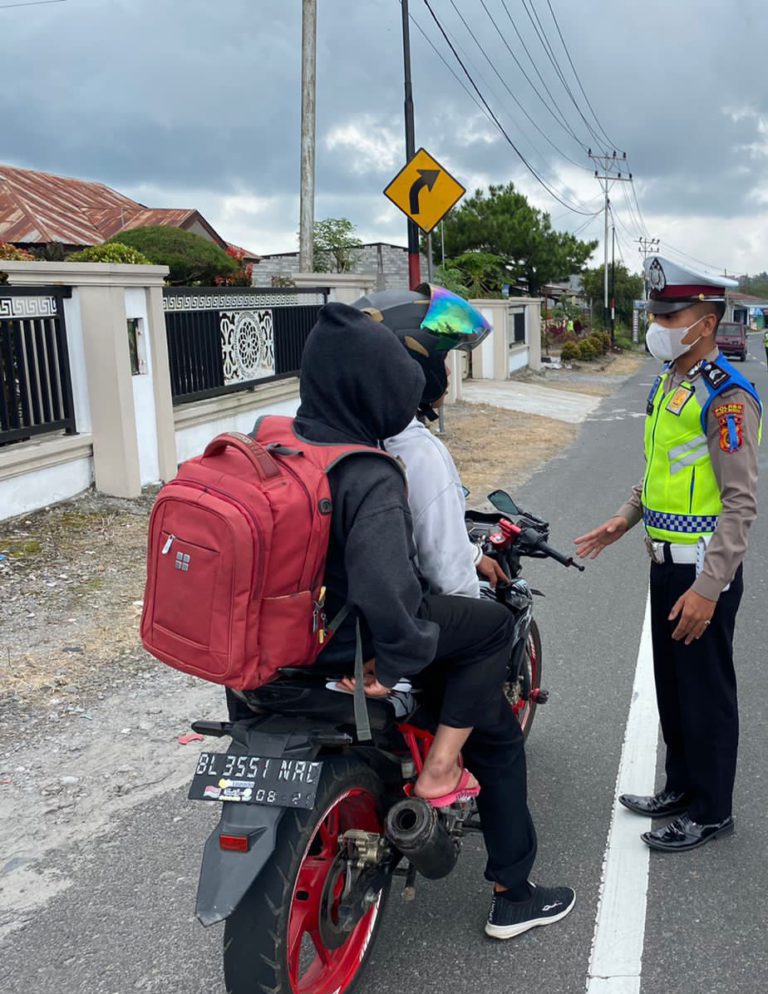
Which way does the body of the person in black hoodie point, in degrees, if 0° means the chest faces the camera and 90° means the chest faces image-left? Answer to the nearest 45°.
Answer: approximately 225°

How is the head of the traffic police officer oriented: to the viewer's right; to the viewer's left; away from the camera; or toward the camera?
to the viewer's left

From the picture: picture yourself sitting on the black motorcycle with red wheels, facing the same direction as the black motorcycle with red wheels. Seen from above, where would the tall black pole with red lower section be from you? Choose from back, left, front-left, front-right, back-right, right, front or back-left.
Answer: front-left

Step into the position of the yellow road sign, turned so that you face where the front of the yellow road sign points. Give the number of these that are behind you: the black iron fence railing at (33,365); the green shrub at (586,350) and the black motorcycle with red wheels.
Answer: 1

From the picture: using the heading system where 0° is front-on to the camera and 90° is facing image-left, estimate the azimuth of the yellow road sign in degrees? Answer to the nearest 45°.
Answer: approximately 0°

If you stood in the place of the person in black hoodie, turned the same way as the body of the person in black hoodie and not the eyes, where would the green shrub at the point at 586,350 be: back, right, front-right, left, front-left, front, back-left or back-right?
front-left

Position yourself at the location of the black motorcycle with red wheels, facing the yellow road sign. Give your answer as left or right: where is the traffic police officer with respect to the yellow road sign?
right

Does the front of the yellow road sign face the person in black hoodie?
yes

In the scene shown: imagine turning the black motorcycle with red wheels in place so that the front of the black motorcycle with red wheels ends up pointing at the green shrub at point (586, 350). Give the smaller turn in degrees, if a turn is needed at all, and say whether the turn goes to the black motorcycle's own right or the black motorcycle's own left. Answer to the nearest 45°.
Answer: approximately 45° to the black motorcycle's own left

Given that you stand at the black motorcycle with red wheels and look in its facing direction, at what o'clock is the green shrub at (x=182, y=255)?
The green shrub is roughly at 10 o'clock from the black motorcycle with red wheels.

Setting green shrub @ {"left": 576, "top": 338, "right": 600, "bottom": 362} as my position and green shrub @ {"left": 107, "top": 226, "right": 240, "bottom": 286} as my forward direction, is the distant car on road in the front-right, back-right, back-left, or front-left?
back-left

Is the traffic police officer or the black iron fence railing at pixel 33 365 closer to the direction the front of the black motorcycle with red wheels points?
the traffic police officer

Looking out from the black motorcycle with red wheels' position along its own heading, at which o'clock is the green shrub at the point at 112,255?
The green shrub is roughly at 10 o'clock from the black motorcycle with red wheels.

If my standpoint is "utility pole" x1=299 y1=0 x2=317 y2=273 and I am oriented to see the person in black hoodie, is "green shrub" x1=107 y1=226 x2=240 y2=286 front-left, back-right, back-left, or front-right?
back-right

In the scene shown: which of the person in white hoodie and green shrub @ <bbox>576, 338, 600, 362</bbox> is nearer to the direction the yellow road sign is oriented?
the person in white hoodie

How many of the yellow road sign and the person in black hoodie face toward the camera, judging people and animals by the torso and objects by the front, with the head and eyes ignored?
1

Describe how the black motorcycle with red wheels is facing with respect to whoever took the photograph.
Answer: facing away from the viewer and to the right of the viewer

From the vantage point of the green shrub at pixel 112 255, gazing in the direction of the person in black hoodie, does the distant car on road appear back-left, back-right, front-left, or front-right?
back-left
